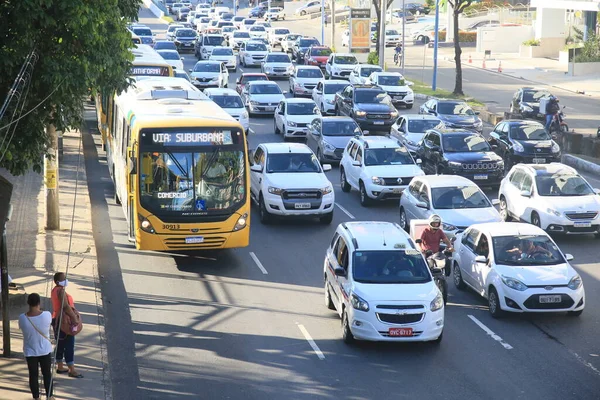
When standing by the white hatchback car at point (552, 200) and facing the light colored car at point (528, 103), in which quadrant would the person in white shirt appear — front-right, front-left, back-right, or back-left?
back-left

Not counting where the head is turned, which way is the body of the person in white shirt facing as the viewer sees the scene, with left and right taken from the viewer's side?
facing away from the viewer

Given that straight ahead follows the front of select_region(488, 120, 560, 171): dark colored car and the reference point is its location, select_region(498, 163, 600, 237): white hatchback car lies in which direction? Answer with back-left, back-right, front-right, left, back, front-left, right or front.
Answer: front-right

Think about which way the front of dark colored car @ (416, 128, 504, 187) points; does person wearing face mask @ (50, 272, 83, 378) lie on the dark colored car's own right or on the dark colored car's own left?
on the dark colored car's own right

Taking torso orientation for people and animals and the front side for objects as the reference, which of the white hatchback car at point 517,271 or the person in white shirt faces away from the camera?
the person in white shirt

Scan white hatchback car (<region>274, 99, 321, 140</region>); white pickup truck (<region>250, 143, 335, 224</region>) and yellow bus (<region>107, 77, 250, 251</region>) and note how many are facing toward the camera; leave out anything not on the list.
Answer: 3

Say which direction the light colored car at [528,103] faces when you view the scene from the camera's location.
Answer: facing the viewer and to the right of the viewer

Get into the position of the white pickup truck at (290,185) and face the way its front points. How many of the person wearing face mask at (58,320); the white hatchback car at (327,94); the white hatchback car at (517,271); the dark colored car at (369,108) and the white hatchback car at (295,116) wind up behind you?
3

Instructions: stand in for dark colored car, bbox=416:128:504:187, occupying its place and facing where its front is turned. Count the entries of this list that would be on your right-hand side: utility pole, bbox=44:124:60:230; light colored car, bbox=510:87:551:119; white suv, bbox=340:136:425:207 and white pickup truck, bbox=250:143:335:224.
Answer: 3

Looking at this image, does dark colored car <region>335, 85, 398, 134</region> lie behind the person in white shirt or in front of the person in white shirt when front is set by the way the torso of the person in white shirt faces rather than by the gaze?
in front

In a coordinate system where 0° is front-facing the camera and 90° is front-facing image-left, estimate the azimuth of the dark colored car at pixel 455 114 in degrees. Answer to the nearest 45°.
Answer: approximately 315°

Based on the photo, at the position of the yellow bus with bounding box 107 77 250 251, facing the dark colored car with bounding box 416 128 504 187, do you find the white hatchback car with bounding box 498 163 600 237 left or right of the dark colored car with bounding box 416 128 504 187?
right

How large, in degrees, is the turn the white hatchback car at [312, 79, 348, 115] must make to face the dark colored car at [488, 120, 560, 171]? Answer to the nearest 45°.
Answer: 0° — it already faces it

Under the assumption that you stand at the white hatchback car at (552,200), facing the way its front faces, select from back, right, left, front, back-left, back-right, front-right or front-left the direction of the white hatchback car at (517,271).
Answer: front-right

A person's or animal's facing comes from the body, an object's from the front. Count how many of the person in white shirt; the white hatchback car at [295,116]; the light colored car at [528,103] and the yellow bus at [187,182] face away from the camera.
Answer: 1

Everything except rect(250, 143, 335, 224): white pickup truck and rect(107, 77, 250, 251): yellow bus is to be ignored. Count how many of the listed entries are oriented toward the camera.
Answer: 2

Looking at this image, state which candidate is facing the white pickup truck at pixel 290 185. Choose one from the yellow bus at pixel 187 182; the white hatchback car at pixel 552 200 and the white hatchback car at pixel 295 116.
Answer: the white hatchback car at pixel 295 116

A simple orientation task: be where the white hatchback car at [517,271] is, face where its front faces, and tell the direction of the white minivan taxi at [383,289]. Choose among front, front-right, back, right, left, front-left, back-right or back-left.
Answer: right

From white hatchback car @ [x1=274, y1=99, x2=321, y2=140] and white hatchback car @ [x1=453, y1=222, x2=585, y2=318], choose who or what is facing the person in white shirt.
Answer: white hatchback car @ [x1=274, y1=99, x2=321, y2=140]

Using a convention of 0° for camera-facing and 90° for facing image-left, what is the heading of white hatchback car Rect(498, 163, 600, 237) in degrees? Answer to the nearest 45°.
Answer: approximately 315°
